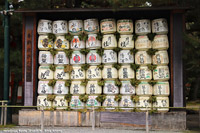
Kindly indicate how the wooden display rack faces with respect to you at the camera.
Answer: facing the viewer
